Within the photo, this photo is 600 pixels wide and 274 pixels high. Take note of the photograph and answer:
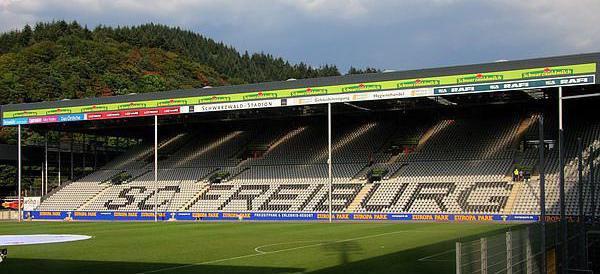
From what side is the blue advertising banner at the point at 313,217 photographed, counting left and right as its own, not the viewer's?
front
